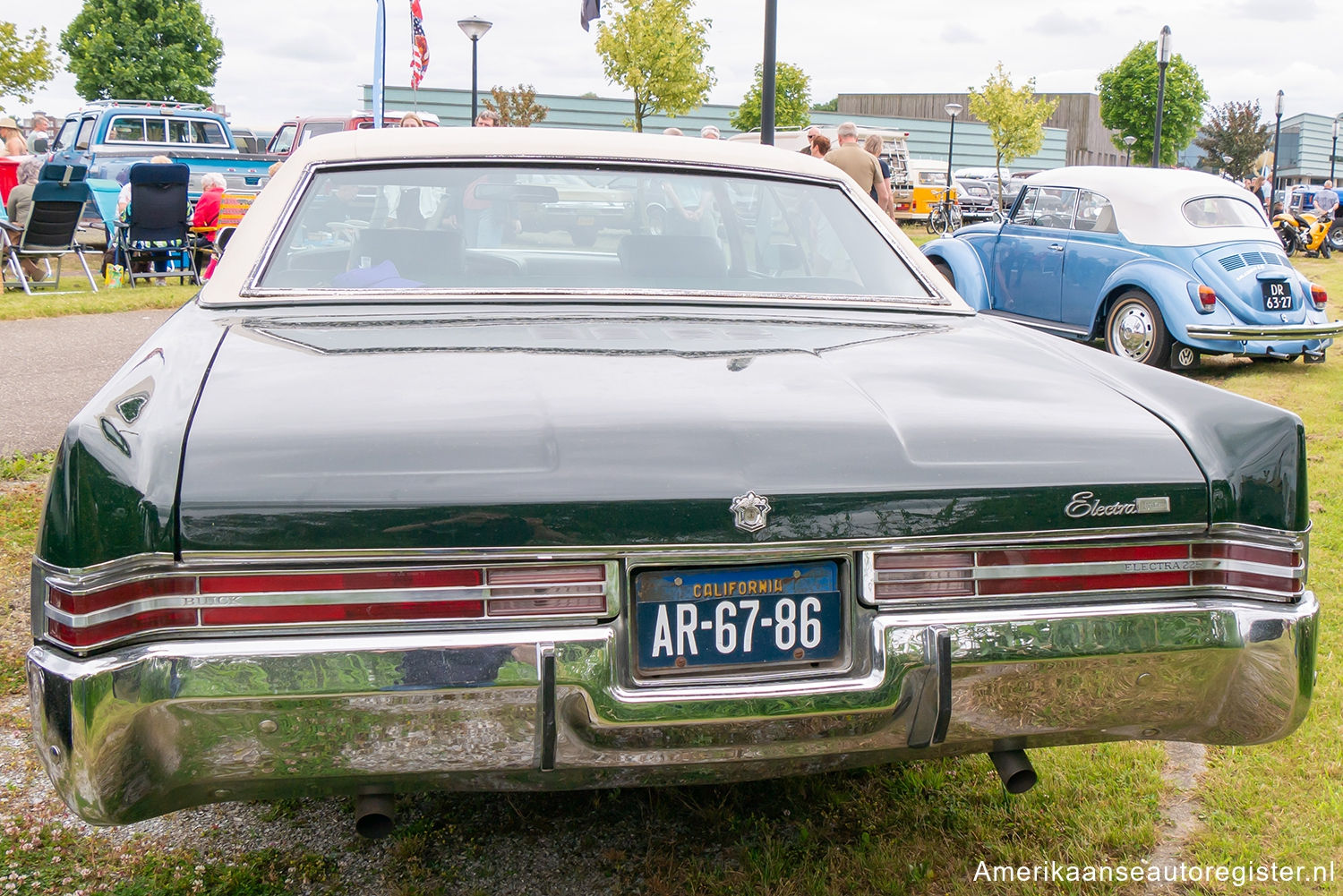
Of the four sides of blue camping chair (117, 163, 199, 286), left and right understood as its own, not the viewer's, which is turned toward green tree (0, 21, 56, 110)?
front

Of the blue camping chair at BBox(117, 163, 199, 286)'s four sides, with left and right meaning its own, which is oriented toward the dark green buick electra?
back

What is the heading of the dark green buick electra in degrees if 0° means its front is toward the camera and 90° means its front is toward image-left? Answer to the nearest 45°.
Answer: approximately 180°

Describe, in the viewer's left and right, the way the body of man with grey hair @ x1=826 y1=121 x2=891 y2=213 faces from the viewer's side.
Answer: facing away from the viewer

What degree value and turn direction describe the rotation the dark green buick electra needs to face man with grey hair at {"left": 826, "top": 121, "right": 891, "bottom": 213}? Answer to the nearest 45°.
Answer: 0° — it already faces them

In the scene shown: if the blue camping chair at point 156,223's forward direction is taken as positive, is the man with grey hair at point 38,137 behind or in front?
in front

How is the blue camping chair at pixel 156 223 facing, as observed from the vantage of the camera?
facing away from the viewer

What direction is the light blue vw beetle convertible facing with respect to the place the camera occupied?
facing away from the viewer and to the left of the viewer

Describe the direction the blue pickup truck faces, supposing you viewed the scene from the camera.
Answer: facing away from the viewer and to the left of the viewer

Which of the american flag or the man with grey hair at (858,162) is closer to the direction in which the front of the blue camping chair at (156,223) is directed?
the american flag

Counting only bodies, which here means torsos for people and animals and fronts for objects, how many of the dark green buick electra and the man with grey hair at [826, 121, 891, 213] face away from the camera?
2
